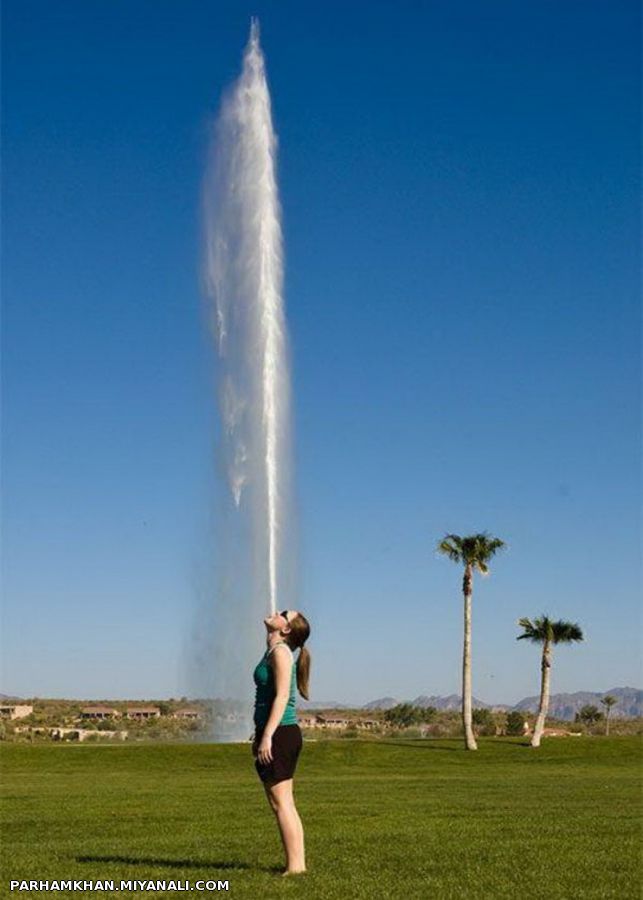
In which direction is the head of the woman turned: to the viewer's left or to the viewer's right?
to the viewer's left

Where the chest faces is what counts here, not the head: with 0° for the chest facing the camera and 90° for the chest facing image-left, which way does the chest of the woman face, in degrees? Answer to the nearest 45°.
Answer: approximately 90°
